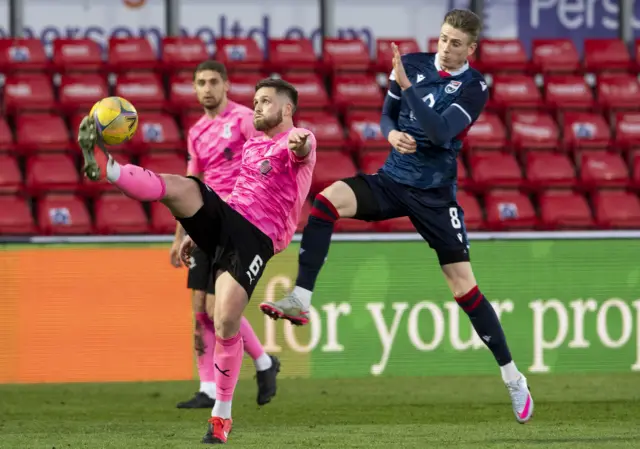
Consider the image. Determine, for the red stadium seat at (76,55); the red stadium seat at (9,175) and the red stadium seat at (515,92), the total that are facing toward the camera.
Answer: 3

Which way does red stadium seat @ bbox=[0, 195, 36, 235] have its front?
toward the camera

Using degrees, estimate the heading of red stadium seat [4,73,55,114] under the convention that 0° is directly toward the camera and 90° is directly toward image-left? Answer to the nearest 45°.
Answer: approximately 0°

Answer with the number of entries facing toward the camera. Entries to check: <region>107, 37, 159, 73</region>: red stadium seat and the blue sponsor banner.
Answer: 2

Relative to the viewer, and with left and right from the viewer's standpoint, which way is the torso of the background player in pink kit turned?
facing the viewer and to the left of the viewer

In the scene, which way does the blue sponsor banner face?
toward the camera

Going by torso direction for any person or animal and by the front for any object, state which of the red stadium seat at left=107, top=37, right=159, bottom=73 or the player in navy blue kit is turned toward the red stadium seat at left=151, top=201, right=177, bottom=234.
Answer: the red stadium seat at left=107, top=37, right=159, bottom=73

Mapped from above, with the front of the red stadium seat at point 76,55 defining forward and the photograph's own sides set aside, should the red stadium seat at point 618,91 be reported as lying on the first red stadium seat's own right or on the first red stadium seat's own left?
on the first red stadium seat's own left

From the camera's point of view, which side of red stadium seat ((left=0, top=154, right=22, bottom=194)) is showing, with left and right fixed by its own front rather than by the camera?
front

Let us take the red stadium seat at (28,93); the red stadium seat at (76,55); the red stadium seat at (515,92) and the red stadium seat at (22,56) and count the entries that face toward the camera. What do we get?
4

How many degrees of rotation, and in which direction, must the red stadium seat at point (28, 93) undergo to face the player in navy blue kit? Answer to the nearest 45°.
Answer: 0° — it already faces them

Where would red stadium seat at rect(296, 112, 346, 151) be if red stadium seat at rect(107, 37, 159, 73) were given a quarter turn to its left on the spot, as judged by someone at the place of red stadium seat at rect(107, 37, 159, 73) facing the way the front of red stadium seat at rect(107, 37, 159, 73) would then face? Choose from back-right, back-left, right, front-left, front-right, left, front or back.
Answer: front-right

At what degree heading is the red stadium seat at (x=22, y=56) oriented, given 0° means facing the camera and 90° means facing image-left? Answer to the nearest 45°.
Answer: approximately 0°

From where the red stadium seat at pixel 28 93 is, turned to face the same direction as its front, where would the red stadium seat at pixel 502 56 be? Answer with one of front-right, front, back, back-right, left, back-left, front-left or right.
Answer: left

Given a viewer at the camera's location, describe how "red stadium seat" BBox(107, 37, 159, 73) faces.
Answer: facing the viewer
